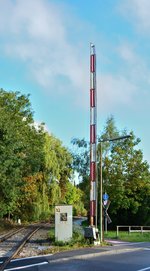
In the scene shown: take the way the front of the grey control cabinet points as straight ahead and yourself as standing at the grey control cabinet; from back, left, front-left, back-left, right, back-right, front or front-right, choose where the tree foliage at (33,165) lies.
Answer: back

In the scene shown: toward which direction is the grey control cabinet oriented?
toward the camera
